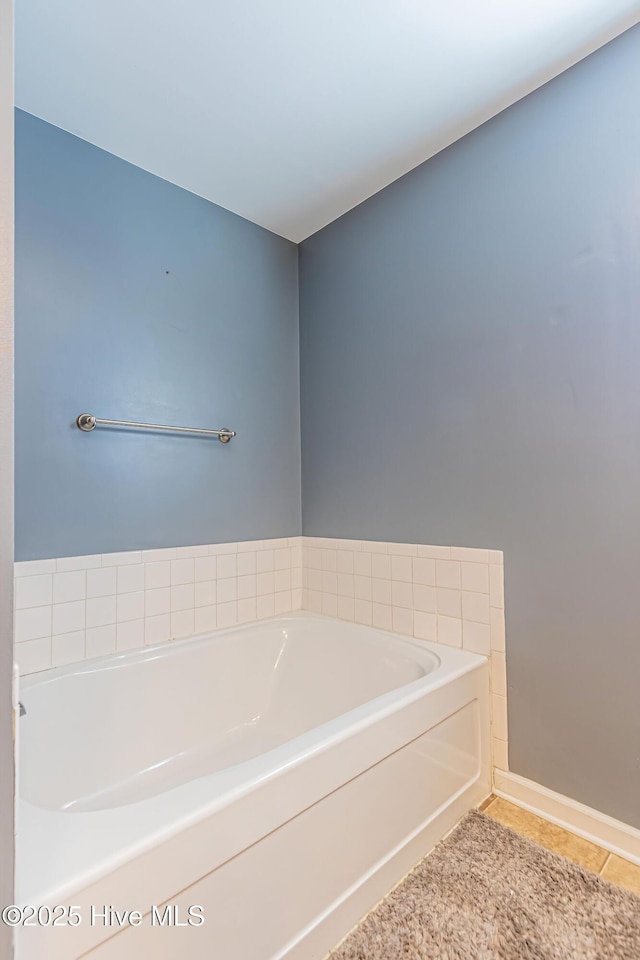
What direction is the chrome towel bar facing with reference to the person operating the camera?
facing the viewer and to the right of the viewer

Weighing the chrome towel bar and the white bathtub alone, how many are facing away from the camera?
0

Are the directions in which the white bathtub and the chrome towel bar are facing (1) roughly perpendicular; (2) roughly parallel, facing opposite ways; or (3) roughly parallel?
roughly parallel

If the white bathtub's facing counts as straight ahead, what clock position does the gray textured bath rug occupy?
The gray textured bath rug is roughly at 11 o'clock from the white bathtub.

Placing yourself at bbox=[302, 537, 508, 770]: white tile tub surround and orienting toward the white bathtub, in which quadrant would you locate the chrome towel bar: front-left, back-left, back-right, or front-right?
front-right

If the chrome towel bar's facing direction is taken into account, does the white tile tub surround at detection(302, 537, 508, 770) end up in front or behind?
in front

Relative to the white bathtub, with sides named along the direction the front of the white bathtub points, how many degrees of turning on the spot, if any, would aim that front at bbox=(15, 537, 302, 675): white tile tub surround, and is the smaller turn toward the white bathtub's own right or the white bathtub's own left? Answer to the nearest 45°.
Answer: approximately 180°

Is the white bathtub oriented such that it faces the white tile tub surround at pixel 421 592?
no
